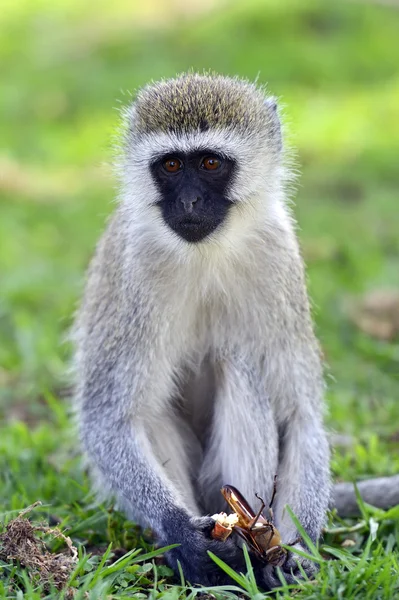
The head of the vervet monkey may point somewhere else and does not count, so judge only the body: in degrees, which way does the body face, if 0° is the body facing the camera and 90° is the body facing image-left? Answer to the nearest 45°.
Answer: approximately 0°
